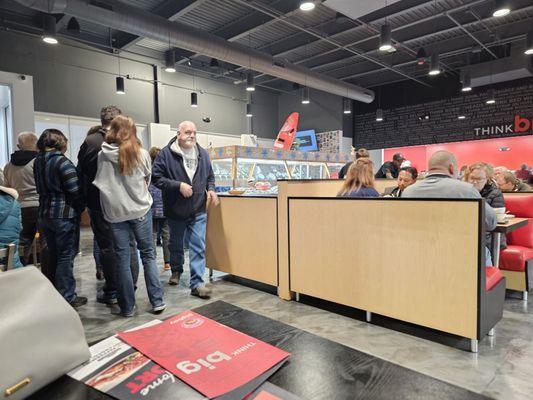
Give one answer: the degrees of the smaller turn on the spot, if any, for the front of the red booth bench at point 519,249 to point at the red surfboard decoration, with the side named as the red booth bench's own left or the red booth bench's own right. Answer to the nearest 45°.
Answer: approximately 90° to the red booth bench's own right

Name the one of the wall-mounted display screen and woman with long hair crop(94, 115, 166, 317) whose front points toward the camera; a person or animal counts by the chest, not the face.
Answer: the wall-mounted display screen

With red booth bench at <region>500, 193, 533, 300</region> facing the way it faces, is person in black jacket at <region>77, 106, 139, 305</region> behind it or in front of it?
in front

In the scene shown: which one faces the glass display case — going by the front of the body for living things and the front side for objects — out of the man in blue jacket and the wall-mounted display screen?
the wall-mounted display screen

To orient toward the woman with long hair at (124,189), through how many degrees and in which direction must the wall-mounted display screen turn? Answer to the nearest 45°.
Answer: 0° — it already faces them

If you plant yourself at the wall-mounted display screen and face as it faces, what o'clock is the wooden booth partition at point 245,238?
The wooden booth partition is roughly at 12 o'clock from the wall-mounted display screen.

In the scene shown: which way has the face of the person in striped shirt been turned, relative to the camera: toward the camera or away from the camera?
away from the camera

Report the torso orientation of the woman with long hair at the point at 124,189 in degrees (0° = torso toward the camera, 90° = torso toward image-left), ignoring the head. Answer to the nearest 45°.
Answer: approximately 180°

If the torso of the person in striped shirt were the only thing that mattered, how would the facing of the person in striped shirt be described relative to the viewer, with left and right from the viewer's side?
facing away from the viewer and to the right of the viewer

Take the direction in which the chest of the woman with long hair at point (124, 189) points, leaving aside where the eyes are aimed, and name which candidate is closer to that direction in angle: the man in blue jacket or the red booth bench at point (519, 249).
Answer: the man in blue jacket

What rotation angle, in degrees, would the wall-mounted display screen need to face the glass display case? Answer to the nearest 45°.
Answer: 0° — it already faces it

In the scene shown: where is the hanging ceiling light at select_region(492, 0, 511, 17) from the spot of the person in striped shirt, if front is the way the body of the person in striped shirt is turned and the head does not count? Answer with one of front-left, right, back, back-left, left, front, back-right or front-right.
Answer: front-right

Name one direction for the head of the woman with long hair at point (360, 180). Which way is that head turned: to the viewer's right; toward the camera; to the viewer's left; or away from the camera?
away from the camera

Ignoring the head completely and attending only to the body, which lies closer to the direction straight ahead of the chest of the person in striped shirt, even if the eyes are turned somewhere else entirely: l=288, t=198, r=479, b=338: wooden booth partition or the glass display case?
the glass display case

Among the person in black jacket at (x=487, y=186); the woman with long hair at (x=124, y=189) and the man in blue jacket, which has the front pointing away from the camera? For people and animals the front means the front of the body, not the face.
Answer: the woman with long hair
